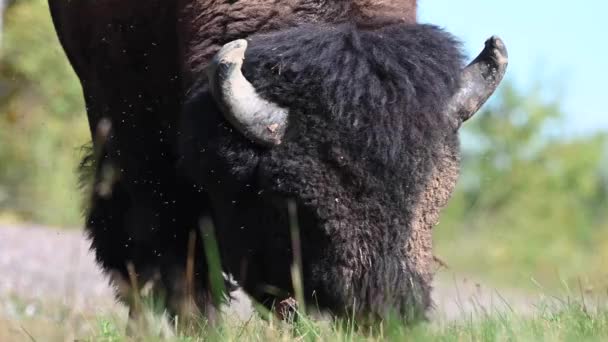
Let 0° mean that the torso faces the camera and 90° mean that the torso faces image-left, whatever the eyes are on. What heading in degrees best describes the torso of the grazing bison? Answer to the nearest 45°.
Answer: approximately 315°
